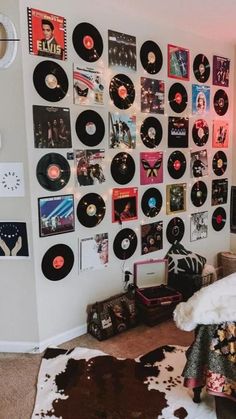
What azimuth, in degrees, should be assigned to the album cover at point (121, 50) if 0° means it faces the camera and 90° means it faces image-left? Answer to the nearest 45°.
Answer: approximately 315°

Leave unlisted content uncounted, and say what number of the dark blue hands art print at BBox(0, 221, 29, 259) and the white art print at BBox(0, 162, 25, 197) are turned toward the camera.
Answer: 2

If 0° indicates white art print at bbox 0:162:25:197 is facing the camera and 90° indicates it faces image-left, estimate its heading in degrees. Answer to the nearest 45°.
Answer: approximately 0°

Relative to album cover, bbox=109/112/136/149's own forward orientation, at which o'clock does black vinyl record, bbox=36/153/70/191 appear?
The black vinyl record is roughly at 3 o'clock from the album cover.

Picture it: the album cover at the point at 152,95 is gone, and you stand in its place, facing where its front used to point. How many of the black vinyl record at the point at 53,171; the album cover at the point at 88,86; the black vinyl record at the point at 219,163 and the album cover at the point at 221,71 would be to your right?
2
